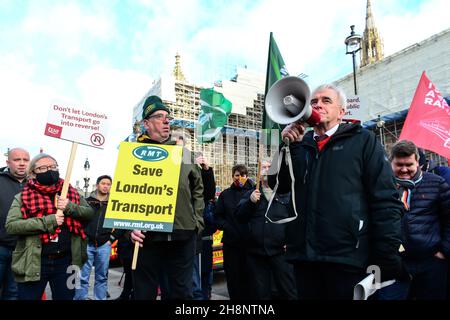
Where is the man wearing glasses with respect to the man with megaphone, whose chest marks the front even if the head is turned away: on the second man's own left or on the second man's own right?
on the second man's own right

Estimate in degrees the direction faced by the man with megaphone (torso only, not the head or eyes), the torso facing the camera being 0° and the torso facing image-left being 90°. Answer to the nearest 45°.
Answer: approximately 45°

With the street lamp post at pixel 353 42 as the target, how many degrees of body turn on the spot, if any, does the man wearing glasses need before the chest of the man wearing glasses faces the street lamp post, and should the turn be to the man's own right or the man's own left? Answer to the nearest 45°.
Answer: approximately 135° to the man's own left

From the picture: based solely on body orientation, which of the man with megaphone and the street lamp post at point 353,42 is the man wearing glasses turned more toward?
the man with megaphone

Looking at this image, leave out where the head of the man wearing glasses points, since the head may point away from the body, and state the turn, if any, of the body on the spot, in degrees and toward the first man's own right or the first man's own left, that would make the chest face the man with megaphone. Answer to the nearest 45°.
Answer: approximately 45° to the first man's own left

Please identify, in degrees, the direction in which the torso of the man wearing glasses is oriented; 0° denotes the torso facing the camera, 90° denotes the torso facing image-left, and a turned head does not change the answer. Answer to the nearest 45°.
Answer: approximately 0°
